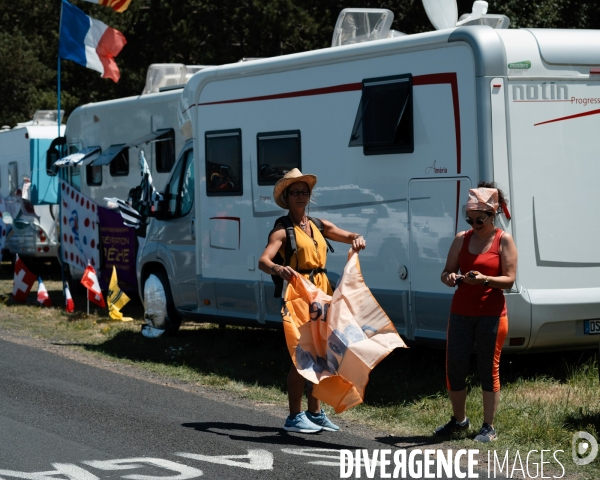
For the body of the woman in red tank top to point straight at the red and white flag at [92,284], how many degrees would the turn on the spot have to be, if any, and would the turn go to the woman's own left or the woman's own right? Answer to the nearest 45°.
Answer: approximately 90° to the woman's own right

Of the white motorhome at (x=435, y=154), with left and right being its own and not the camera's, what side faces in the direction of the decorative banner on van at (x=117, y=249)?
front

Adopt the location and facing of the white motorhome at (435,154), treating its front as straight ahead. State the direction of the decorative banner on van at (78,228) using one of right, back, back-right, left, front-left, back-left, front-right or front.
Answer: front

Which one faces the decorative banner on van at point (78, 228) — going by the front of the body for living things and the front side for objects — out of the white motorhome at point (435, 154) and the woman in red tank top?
the white motorhome

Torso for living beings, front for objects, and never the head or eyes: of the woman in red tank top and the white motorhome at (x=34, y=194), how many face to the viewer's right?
0

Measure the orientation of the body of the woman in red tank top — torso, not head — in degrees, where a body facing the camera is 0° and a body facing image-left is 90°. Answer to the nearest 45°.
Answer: approximately 45°

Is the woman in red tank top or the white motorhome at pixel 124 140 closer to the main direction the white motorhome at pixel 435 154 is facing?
the white motorhome

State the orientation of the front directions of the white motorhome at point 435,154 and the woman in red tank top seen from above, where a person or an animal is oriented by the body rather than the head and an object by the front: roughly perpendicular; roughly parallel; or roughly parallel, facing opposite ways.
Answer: roughly perpendicular

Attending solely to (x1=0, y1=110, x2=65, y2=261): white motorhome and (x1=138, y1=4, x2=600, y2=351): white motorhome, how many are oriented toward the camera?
0

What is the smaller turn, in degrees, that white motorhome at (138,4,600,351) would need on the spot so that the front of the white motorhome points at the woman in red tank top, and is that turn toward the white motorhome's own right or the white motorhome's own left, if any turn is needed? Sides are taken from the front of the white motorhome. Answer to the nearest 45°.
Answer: approximately 135° to the white motorhome's own left

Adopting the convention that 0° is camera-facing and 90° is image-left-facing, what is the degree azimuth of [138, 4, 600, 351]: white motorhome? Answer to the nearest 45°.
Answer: approximately 135°

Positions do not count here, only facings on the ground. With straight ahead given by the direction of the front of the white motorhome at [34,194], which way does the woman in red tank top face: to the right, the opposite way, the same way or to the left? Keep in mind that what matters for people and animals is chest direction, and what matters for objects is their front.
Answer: to the left

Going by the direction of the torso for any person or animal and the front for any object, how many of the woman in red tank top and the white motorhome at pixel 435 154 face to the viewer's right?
0

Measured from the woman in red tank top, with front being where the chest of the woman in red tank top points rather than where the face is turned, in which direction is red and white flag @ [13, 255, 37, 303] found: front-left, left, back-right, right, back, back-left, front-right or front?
right

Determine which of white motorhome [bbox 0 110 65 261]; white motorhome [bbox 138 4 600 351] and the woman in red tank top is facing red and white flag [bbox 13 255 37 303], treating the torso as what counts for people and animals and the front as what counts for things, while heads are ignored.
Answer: white motorhome [bbox 138 4 600 351]

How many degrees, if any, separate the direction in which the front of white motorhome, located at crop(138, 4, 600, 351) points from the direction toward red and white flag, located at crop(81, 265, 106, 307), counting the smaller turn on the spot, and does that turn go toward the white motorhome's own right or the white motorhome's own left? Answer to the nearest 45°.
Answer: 0° — it already faces it

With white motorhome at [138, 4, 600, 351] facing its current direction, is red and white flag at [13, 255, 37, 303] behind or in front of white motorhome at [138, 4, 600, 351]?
in front

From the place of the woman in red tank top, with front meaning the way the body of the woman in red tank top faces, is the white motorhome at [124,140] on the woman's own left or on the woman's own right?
on the woman's own right

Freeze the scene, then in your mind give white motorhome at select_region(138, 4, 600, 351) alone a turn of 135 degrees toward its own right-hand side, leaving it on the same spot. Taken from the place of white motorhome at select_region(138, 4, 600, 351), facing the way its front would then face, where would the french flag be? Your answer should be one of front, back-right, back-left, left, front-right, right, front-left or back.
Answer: back-left

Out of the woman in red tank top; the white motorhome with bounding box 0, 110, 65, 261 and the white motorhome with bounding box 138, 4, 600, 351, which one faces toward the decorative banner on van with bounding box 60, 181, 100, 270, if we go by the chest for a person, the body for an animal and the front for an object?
the white motorhome with bounding box 138, 4, 600, 351

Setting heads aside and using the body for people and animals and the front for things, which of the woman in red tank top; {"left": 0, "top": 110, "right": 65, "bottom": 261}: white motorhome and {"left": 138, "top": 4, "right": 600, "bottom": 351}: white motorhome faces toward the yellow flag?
{"left": 138, "top": 4, "right": 600, "bottom": 351}: white motorhome
